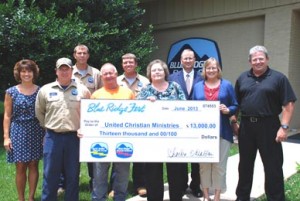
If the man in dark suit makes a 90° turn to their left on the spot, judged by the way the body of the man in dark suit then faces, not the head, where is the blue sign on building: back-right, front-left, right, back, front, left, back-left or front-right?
left

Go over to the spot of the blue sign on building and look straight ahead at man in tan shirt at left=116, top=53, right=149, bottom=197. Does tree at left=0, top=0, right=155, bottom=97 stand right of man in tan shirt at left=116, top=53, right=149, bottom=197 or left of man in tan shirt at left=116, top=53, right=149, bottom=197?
right

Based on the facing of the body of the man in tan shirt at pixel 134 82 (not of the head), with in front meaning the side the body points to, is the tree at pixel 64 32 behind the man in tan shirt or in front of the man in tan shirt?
behind

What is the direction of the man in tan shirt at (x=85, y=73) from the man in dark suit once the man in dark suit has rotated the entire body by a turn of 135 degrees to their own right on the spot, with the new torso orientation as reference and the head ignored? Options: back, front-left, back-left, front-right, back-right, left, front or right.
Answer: front-left

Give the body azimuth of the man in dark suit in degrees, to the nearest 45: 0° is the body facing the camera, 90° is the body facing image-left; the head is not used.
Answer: approximately 0°

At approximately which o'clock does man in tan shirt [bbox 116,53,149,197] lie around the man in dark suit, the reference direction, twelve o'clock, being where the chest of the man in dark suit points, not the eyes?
The man in tan shirt is roughly at 3 o'clock from the man in dark suit.

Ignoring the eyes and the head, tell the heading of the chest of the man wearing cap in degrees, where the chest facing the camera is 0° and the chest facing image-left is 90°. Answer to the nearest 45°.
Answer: approximately 0°

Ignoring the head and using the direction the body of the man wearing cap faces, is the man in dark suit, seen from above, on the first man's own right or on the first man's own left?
on the first man's own left

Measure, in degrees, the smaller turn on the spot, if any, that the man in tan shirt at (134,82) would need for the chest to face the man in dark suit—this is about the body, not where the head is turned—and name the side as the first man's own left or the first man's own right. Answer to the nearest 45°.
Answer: approximately 90° to the first man's own left

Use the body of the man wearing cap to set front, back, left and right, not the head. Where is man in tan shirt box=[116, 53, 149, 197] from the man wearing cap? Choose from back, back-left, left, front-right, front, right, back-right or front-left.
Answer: back-left
